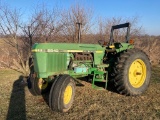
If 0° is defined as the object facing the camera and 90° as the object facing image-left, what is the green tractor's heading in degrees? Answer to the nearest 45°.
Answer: approximately 45°
